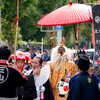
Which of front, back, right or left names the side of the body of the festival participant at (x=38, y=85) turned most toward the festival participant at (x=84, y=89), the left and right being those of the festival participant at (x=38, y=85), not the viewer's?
left

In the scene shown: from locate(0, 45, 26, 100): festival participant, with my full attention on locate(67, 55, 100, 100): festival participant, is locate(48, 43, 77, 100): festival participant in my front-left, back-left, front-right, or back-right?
front-left

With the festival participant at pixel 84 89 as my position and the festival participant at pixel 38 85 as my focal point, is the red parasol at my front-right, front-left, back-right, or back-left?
front-right

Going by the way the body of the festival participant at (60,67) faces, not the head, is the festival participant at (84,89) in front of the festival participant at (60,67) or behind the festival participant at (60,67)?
in front

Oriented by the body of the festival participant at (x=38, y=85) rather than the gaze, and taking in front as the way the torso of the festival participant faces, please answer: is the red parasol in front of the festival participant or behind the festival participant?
behind

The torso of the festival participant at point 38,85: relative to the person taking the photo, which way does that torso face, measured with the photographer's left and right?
facing the viewer and to the left of the viewer
